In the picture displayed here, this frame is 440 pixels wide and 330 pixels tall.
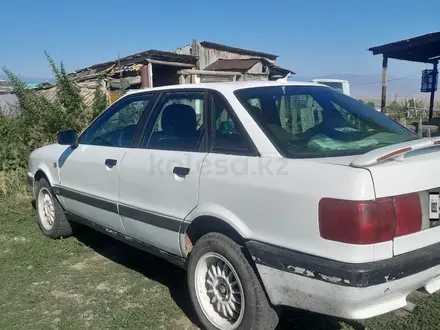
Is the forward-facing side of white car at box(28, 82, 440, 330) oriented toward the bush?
yes

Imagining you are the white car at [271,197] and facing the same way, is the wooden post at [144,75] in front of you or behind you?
in front

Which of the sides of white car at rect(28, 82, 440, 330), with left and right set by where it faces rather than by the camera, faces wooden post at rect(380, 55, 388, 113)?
right

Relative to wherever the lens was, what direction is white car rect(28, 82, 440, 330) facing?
facing away from the viewer and to the left of the viewer
